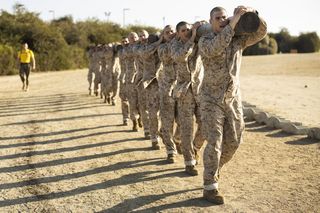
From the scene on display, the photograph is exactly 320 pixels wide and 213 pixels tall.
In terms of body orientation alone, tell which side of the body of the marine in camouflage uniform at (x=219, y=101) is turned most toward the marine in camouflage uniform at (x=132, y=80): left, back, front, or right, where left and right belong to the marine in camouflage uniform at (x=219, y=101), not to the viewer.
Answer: back

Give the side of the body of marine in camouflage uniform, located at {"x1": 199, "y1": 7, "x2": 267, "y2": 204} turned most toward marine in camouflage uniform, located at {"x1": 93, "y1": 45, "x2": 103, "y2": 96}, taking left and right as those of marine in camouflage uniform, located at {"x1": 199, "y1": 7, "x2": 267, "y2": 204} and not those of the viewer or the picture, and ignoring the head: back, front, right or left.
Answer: back

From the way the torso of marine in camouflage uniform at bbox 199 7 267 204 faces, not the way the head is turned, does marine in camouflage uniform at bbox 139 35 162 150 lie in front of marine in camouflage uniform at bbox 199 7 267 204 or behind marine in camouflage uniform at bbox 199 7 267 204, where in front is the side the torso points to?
behind

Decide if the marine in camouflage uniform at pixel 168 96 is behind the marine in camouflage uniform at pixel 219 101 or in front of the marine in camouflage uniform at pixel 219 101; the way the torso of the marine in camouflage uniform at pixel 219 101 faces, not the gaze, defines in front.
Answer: behind

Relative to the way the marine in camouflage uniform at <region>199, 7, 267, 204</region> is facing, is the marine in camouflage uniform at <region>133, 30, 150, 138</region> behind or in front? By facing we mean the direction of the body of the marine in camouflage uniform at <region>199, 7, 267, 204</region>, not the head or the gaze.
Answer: behind

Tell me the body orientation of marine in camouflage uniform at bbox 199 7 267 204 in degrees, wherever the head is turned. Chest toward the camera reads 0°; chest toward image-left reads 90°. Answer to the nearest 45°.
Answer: approximately 315°

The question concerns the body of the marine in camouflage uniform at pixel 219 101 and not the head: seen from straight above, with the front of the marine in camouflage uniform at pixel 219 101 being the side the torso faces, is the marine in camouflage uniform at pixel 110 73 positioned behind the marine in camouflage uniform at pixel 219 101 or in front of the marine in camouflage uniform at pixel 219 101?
behind
